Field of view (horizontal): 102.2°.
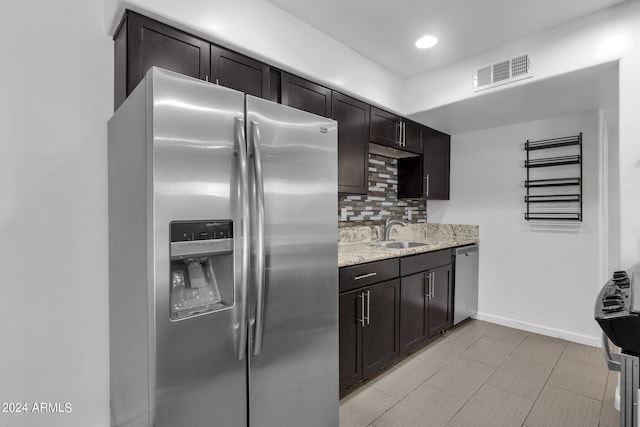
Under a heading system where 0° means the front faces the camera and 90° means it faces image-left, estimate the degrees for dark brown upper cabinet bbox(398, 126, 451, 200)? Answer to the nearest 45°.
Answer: approximately 315°

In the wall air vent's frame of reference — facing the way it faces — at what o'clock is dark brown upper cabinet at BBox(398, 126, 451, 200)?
The dark brown upper cabinet is roughly at 3 o'clock from the wall air vent.

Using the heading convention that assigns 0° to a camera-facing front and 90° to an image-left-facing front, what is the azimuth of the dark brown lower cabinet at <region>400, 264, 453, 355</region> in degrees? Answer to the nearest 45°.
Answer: approximately 315°

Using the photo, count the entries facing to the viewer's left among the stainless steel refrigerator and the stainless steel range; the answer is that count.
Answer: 1

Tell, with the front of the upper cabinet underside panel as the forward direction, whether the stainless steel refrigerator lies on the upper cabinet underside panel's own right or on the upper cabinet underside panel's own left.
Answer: on the upper cabinet underside panel's own right
